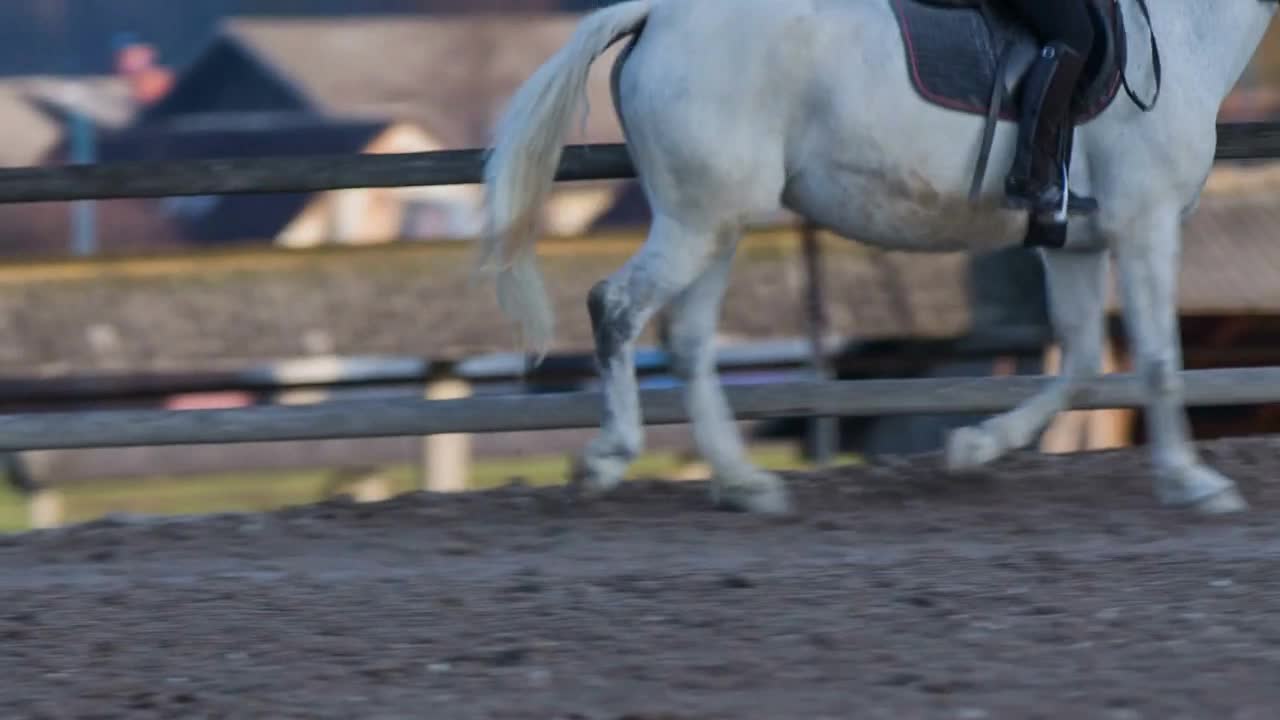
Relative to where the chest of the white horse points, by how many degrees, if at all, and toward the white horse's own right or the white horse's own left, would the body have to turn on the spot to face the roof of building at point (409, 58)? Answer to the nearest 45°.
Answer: approximately 90° to the white horse's own left

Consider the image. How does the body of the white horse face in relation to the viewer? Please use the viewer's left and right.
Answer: facing to the right of the viewer
